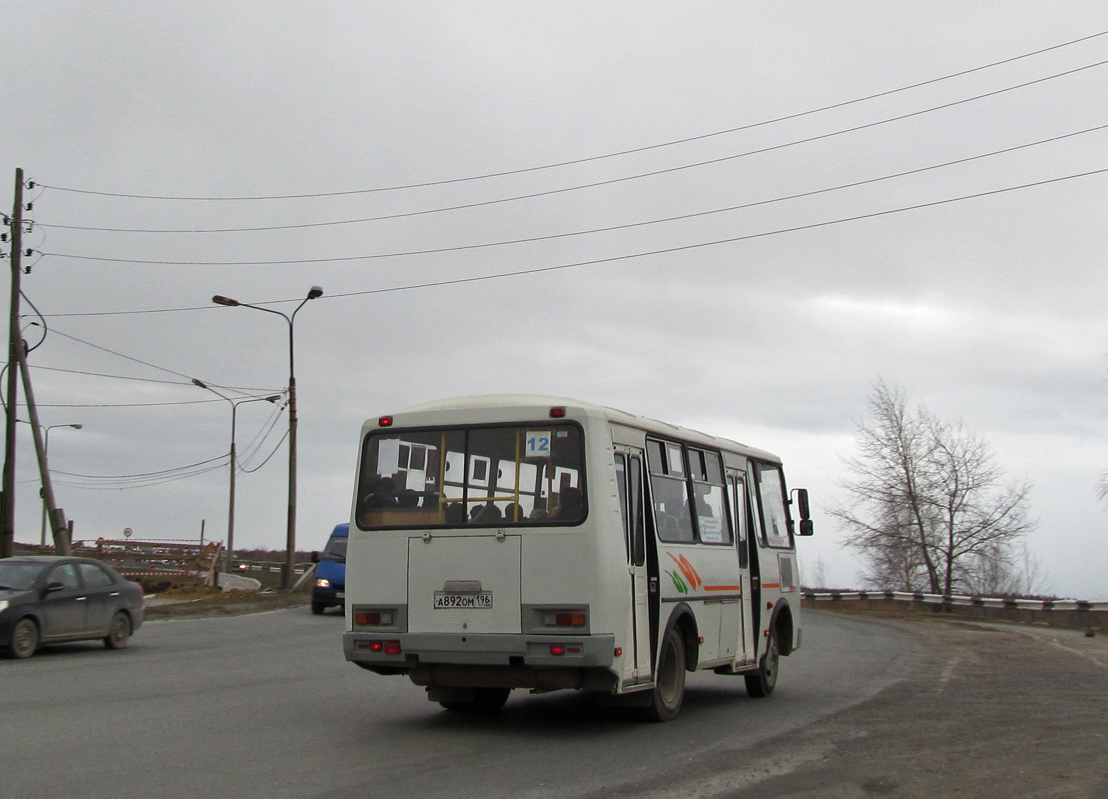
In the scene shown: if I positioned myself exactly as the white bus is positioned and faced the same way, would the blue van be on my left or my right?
on my left

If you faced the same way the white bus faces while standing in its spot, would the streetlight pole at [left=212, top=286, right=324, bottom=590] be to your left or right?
on your left

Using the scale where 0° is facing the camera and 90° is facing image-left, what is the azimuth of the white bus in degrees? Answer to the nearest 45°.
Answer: approximately 225°

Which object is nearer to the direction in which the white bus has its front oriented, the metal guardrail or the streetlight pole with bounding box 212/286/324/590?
the metal guardrail

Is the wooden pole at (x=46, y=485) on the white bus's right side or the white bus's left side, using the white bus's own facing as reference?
on its left

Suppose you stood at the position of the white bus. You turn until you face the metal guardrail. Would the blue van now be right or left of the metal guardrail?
left

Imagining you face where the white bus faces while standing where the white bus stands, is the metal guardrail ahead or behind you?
ahead

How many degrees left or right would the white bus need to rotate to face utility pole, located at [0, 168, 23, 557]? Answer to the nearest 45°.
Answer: approximately 90° to its left

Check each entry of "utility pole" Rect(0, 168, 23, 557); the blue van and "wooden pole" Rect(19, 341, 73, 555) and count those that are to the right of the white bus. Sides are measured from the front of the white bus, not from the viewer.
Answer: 0
